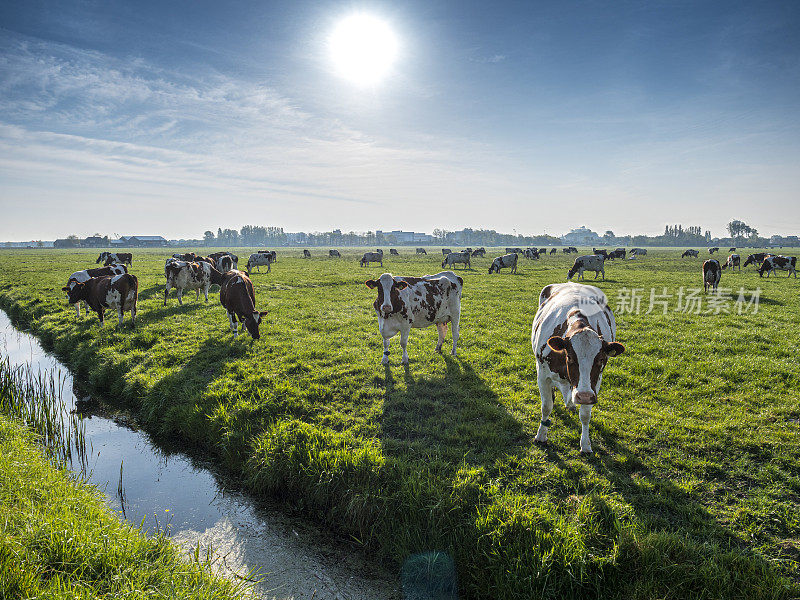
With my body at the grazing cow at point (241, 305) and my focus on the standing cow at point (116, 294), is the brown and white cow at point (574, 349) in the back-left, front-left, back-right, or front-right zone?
back-left

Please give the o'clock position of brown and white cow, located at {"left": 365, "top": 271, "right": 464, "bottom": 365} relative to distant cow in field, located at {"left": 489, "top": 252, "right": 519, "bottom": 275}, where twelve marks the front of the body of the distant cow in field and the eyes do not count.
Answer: The brown and white cow is roughly at 9 o'clock from the distant cow in field.

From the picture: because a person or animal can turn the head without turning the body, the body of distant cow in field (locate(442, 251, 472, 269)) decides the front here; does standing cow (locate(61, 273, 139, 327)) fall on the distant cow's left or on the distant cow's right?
on the distant cow's left

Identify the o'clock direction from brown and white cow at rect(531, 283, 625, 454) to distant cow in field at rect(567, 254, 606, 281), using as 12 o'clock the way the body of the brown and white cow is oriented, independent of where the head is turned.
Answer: The distant cow in field is roughly at 6 o'clock from the brown and white cow.

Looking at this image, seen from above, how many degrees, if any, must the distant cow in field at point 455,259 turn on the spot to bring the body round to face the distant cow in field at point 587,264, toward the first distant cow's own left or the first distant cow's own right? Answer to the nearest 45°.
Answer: approximately 135° to the first distant cow's own left

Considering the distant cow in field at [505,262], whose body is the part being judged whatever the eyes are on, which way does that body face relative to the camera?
to the viewer's left

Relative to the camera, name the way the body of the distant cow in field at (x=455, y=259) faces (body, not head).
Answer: to the viewer's left

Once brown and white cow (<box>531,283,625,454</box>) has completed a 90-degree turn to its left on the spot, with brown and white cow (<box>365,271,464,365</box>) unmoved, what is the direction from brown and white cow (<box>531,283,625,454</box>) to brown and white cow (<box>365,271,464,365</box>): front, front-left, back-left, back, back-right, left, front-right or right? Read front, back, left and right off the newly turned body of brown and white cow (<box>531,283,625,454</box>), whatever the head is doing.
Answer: back-left

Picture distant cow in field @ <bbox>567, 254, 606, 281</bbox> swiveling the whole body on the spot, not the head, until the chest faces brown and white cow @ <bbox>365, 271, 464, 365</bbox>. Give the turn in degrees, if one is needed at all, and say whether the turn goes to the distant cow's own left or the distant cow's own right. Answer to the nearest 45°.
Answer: approximately 90° to the distant cow's own left

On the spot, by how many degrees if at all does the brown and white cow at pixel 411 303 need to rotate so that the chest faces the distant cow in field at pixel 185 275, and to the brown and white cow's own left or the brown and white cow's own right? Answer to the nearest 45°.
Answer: approximately 90° to the brown and white cow's own right

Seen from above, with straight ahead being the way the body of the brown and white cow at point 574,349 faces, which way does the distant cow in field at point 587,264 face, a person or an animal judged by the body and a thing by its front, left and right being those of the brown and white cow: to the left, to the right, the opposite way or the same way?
to the right

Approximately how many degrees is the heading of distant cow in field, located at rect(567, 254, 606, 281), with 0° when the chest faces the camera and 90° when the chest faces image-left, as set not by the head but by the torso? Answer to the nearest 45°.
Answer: approximately 90°

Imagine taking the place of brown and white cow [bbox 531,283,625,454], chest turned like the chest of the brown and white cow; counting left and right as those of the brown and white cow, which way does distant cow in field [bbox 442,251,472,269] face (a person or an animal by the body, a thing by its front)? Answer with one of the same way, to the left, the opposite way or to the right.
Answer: to the right
